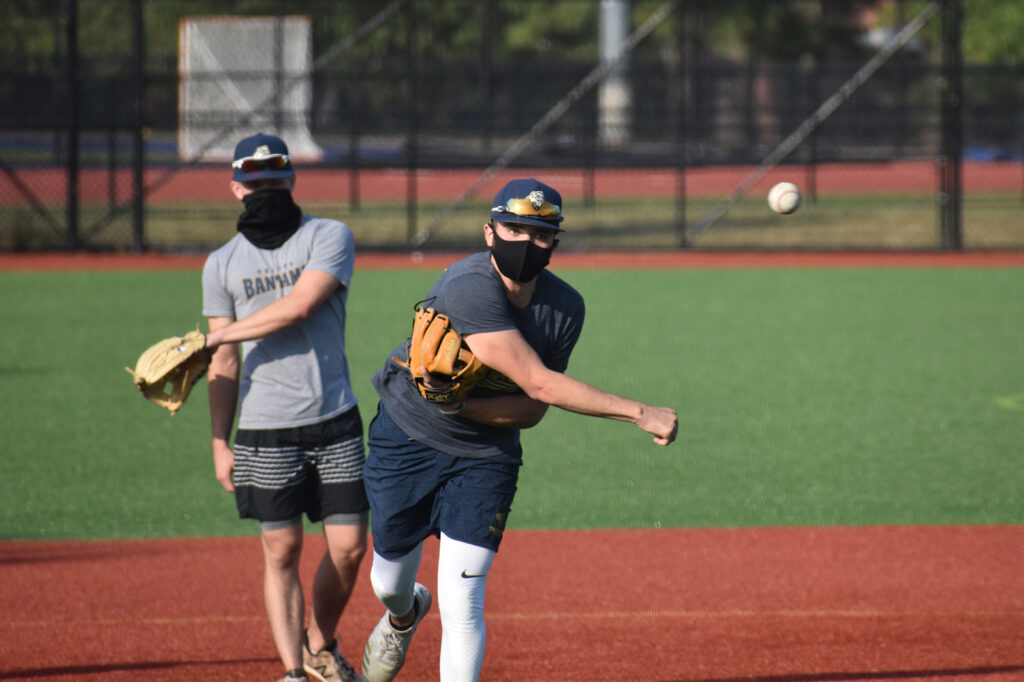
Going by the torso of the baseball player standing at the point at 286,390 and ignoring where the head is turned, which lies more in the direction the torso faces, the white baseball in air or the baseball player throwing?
the baseball player throwing

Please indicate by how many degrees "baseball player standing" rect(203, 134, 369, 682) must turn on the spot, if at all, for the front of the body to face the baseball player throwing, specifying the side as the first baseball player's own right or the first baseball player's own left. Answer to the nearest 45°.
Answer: approximately 45° to the first baseball player's own left

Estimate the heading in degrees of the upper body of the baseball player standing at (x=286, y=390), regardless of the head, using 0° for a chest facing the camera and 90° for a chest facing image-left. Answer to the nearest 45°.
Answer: approximately 0°
